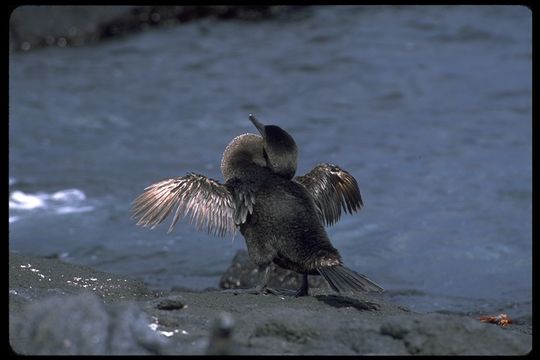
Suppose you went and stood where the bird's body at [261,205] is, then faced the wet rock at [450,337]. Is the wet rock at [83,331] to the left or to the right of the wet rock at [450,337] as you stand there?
right

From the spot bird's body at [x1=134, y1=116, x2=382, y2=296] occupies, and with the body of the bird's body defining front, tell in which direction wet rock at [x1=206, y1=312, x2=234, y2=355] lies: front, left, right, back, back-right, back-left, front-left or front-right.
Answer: back-left

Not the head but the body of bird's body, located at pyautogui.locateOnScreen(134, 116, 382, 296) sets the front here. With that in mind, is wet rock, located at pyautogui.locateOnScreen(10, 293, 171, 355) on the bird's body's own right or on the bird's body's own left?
on the bird's body's own left

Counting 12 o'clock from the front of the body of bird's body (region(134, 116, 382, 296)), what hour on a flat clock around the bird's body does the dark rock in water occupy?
The dark rock in water is roughly at 1 o'clock from the bird's body.

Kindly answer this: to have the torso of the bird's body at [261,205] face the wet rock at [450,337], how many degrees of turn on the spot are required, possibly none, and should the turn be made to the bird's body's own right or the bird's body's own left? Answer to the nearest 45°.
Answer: approximately 180°

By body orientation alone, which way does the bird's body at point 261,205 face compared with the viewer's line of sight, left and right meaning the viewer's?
facing away from the viewer and to the left of the viewer

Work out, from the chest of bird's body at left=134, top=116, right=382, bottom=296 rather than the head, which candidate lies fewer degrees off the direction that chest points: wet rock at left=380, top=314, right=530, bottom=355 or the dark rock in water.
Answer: the dark rock in water
